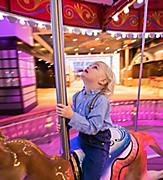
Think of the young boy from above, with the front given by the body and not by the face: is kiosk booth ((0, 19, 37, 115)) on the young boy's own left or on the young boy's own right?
on the young boy's own right

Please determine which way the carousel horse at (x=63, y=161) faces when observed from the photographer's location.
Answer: facing to the left of the viewer

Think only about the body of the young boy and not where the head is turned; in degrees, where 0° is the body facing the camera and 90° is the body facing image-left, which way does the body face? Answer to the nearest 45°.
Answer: approximately 45°
